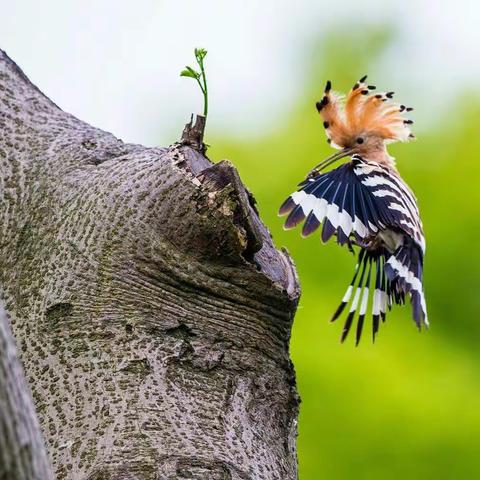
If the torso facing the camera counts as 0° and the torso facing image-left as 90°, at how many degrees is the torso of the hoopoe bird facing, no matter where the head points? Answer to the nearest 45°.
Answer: approximately 90°

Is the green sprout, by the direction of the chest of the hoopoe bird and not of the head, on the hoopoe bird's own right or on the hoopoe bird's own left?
on the hoopoe bird's own left
